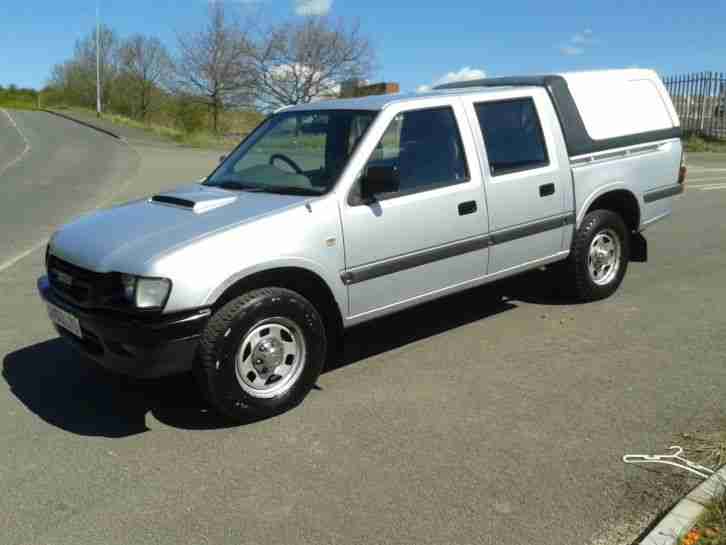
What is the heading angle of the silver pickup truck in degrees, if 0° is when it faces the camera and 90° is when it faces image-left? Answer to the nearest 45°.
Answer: approximately 45°
